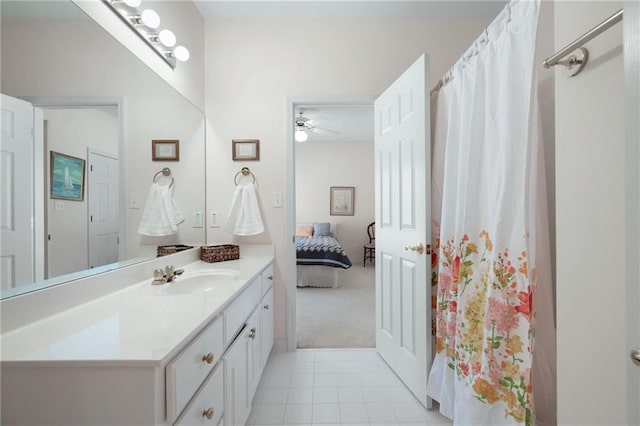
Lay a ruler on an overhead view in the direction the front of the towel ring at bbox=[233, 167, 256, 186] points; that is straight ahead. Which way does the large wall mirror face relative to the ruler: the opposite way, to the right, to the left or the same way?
to the left

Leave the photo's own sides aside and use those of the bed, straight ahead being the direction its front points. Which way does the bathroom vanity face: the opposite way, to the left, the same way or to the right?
to the left

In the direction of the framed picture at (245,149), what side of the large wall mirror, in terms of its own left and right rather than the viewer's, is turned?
left

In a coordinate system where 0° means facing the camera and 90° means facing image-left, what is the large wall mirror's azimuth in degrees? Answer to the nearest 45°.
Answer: approximately 315°

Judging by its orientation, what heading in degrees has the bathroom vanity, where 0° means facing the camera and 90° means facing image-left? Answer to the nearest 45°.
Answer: approximately 315°

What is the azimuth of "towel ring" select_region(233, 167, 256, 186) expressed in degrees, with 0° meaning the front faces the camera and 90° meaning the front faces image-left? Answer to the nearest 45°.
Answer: approximately 0°

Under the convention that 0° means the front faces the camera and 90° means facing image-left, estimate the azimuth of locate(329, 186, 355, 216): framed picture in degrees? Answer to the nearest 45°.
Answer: approximately 0°
